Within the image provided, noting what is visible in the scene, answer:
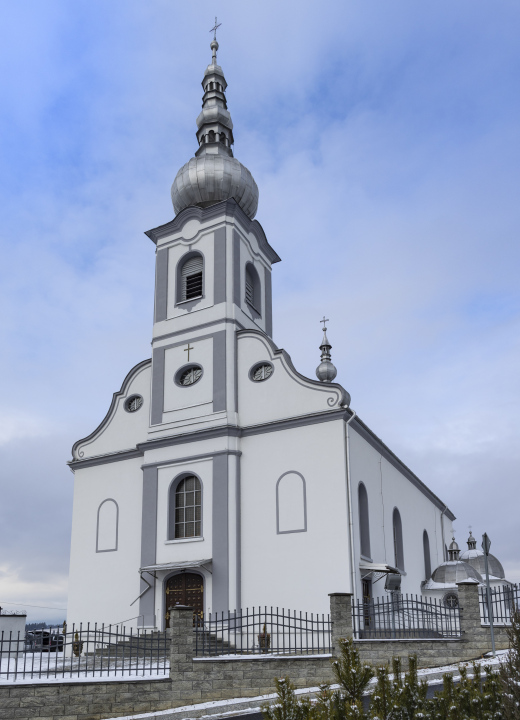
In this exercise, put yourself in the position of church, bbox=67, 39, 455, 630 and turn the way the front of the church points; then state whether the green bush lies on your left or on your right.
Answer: on your left

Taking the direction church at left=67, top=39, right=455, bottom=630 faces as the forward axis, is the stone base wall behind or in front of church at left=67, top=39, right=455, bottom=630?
in front

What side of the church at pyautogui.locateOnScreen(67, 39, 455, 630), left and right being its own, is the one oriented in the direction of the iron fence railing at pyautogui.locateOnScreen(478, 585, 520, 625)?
left

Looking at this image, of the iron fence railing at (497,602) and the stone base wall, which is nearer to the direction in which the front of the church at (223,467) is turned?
the stone base wall

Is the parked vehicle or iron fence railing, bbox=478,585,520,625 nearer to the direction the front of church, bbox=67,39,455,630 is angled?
the parked vehicle

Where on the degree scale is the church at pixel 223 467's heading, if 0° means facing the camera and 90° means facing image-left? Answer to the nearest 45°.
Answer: approximately 45°

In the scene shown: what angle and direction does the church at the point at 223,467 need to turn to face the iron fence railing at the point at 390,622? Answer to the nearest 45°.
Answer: approximately 90° to its left

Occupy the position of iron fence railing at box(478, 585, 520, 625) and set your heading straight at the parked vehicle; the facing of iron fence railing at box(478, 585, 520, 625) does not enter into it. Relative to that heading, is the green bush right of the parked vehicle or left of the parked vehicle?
left
